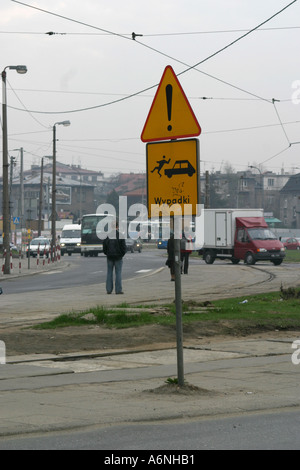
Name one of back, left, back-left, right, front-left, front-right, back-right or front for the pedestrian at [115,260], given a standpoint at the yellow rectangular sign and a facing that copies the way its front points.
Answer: back

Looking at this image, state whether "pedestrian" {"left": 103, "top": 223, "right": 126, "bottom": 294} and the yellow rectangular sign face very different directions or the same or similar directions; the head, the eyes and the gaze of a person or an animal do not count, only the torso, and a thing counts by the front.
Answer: very different directions

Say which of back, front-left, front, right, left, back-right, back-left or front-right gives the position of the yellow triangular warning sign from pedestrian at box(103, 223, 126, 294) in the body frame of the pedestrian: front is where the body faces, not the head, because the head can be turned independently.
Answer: back

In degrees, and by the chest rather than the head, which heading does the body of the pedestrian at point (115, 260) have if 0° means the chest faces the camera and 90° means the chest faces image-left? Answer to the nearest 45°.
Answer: approximately 180°

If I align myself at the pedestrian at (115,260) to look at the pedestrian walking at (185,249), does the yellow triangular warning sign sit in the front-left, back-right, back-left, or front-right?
back-right

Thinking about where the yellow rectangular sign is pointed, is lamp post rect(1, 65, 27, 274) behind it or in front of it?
behind

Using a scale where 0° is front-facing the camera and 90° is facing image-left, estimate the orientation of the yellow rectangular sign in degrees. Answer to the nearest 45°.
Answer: approximately 0°

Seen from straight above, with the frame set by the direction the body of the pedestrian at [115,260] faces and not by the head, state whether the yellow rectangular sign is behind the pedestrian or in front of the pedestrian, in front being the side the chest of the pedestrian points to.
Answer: behind

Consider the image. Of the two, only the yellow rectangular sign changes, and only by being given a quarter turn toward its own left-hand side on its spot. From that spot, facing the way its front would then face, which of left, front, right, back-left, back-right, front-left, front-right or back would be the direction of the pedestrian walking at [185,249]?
left
